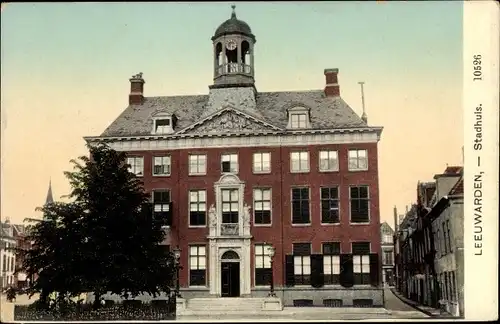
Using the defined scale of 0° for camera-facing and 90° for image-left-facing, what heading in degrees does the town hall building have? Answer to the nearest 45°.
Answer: approximately 0°

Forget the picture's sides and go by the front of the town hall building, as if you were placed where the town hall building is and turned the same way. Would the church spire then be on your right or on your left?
on your right

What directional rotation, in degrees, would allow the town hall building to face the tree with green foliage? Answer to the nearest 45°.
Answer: approximately 45° to its right
